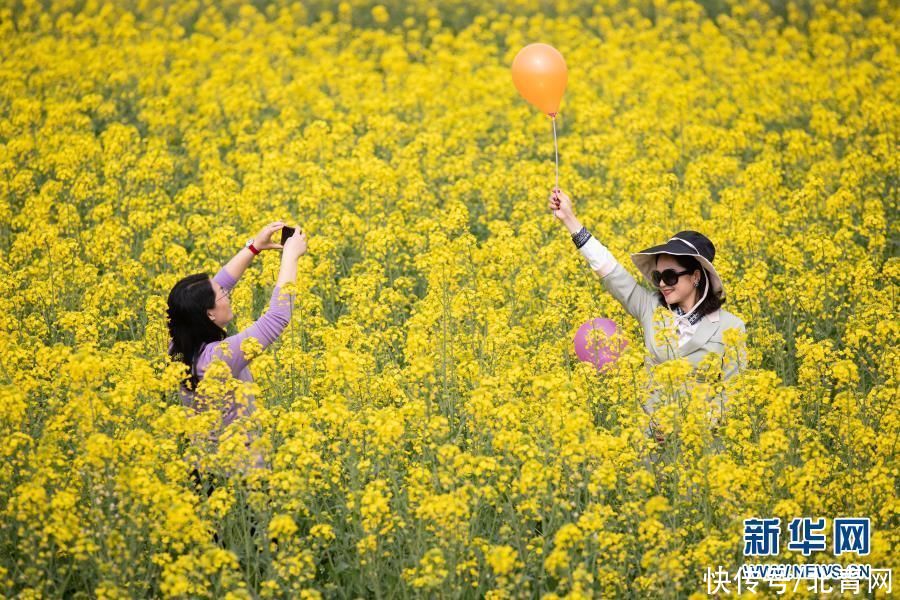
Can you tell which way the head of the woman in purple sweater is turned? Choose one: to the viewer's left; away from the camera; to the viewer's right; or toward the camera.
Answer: to the viewer's right

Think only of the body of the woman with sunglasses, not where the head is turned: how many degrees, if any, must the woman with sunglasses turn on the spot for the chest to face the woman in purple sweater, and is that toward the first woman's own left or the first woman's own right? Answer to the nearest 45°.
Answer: approximately 45° to the first woman's own right

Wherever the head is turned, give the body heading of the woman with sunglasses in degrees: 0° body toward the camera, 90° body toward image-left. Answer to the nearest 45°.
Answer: approximately 45°
